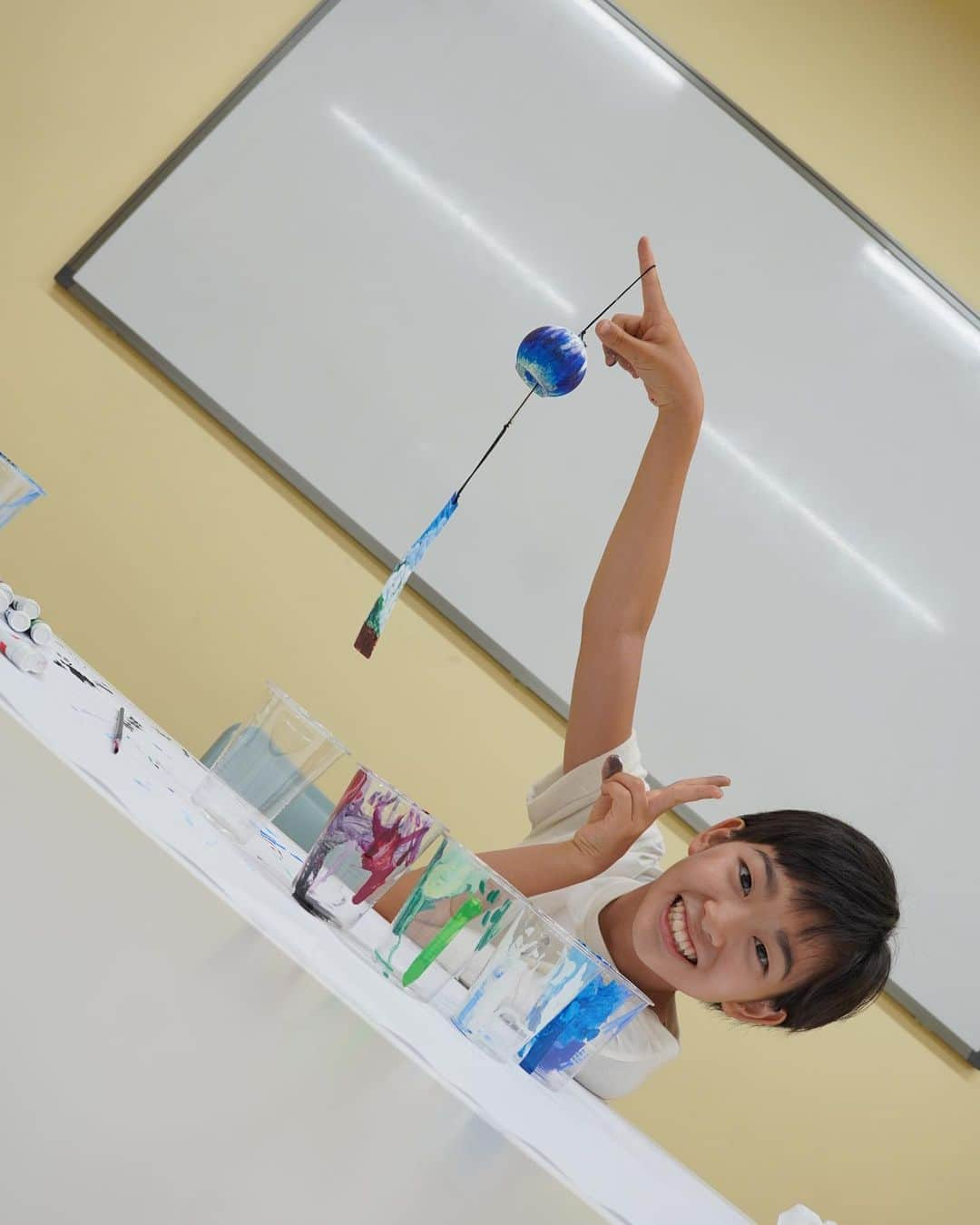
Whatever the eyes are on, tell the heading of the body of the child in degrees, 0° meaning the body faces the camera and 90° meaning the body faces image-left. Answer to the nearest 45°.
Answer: approximately 0°
